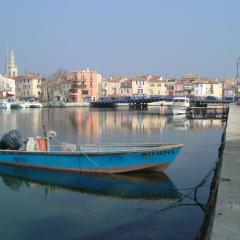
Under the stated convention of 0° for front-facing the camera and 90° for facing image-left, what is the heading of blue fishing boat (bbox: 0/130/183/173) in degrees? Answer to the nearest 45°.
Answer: approximately 270°
